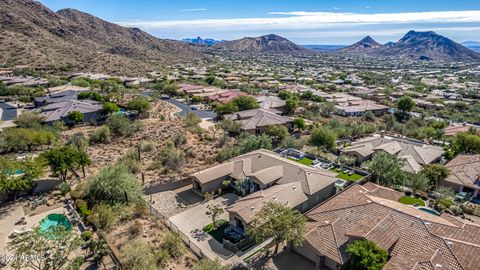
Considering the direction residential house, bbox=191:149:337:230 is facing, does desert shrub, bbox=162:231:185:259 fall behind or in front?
in front

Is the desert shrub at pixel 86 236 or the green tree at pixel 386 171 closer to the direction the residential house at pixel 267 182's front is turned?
the desert shrub

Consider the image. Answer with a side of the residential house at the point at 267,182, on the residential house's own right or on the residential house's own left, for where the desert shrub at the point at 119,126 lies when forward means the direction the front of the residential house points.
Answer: on the residential house's own right

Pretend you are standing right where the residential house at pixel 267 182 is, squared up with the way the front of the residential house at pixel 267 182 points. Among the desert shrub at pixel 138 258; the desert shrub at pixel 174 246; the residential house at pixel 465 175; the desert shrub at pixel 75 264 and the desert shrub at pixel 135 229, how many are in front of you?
4

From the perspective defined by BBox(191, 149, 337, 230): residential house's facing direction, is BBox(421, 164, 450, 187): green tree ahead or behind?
behind

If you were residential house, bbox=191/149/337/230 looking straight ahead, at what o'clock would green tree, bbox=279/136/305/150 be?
The green tree is roughly at 5 o'clock from the residential house.

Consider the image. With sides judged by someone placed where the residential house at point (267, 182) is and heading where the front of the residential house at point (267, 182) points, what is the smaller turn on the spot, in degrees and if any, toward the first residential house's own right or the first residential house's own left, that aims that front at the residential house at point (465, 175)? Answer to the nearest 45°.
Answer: approximately 135° to the first residential house's own left

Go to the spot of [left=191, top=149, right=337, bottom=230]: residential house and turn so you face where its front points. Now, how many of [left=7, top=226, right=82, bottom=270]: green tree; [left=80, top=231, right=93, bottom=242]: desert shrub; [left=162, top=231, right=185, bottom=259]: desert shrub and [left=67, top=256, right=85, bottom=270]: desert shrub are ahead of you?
4

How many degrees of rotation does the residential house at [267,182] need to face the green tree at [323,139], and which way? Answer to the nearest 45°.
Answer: approximately 180°

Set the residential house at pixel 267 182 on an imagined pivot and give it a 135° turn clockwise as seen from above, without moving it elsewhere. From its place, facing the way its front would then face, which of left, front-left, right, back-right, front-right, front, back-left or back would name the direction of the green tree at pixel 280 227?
back

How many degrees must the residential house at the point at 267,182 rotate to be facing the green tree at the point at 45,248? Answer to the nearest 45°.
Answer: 0° — it already faces it

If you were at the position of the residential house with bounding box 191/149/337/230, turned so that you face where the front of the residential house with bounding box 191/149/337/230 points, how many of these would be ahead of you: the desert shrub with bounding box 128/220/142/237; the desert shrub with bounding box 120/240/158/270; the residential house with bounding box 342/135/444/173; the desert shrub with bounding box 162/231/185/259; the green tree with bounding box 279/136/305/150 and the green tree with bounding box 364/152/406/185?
3

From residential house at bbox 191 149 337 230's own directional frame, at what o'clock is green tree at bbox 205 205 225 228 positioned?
The green tree is roughly at 12 o'clock from the residential house.

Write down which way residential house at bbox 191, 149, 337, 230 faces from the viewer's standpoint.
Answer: facing the viewer and to the left of the viewer

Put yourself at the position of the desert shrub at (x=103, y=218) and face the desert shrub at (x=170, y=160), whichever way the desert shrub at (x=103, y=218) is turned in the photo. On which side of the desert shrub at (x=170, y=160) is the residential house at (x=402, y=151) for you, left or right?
right
